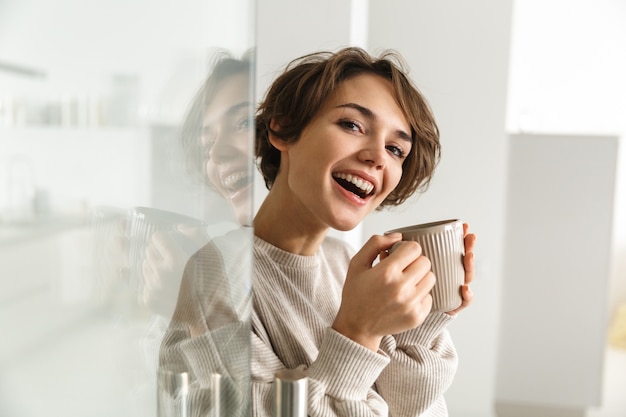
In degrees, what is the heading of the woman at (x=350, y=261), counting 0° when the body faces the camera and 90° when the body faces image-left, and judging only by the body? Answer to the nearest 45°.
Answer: approximately 315°
